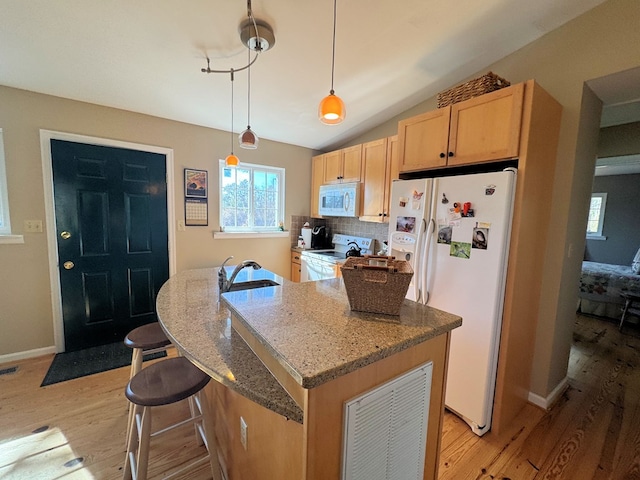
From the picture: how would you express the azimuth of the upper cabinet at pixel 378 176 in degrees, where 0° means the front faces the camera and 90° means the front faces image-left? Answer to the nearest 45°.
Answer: approximately 45°

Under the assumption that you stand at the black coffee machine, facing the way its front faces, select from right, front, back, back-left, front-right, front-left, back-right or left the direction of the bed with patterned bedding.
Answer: back-left

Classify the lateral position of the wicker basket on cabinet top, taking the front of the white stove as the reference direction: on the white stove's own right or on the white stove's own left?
on the white stove's own left

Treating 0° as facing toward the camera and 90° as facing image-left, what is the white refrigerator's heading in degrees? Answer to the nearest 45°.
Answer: approximately 45°

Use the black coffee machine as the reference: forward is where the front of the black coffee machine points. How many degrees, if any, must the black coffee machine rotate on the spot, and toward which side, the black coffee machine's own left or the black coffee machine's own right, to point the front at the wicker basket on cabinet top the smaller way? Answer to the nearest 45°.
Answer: approximately 90° to the black coffee machine's own left
